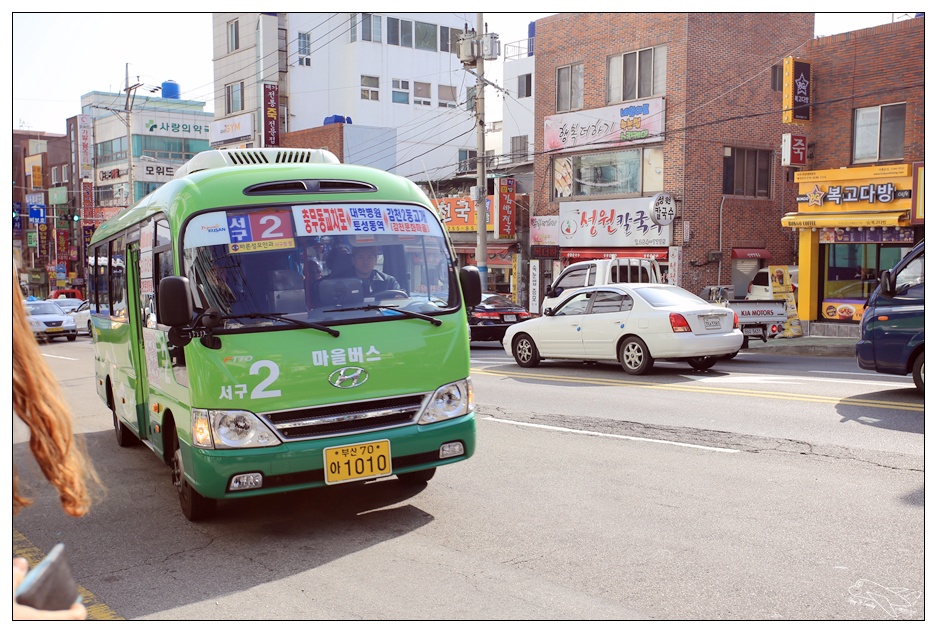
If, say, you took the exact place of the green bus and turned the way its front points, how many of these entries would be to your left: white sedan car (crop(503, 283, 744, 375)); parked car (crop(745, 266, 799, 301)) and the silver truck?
3

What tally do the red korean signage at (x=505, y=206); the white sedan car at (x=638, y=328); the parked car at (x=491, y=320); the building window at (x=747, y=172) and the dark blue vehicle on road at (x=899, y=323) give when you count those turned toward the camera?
2

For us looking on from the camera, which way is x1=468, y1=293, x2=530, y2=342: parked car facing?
facing away from the viewer and to the left of the viewer

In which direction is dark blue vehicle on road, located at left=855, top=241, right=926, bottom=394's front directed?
to the viewer's left

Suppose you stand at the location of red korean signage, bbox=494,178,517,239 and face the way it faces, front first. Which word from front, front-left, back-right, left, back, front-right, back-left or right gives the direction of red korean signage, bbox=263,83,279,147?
back-right

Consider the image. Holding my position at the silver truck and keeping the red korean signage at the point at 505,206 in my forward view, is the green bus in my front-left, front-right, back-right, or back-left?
back-left

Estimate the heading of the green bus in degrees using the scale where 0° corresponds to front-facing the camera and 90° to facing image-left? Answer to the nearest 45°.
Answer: approximately 315°

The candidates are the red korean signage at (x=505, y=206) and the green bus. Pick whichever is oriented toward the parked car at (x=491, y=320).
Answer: the red korean signage

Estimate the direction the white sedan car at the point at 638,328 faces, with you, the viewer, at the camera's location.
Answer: facing away from the viewer and to the left of the viewer
